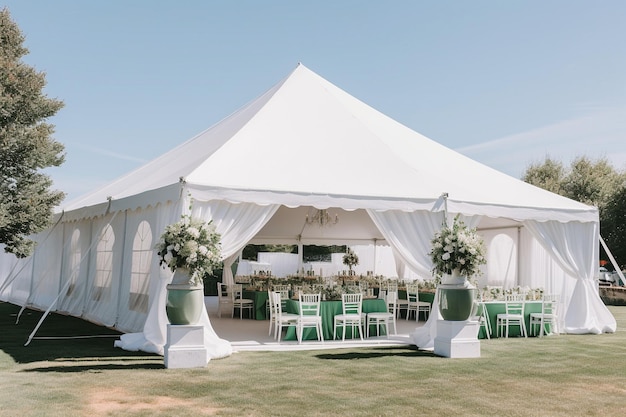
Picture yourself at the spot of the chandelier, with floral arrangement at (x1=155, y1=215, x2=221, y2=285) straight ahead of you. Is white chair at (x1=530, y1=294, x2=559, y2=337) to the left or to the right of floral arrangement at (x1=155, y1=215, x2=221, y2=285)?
left

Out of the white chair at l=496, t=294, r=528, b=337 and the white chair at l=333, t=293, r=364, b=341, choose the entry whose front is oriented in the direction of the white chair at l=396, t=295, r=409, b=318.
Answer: the white chair at l=496, t=294, r=528, b=337

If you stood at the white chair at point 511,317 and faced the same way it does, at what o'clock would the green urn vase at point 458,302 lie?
The green urn vase is roughly at 8 o'clock from the white chair.

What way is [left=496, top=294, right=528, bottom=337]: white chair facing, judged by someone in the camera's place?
facing away from the viewer and to the left of the viewer

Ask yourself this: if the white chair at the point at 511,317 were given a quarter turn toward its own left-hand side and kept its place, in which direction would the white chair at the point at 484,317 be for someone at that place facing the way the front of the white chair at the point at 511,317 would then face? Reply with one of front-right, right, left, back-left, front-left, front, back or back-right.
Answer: front
